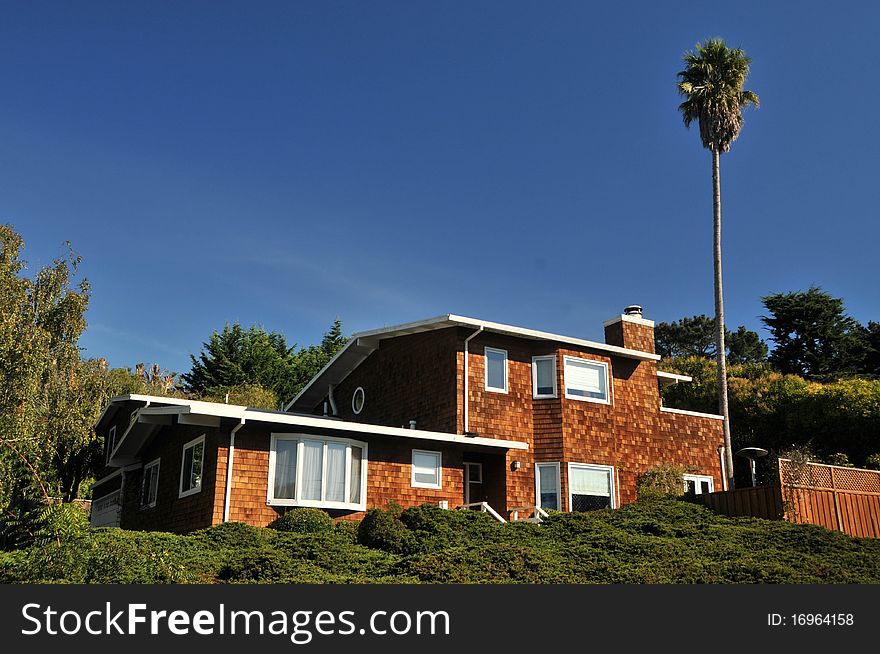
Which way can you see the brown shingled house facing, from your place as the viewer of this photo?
facing the viewer and to the right of the viewer

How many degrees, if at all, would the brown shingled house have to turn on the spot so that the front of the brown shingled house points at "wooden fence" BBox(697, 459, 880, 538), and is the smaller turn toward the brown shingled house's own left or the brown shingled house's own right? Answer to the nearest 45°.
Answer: approximately 45° to the brown shingled house's own left

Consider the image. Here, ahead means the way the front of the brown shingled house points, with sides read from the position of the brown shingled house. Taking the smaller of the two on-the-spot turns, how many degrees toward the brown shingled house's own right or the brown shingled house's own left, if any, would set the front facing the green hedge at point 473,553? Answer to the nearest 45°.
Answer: approximately 45° to the brown shingled house's own right

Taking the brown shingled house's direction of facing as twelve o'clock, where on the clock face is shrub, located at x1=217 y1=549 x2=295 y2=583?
The shrub is roughly at 2 o'clock from the brown shingled house.

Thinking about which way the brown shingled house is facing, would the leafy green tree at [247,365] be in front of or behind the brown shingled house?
behind

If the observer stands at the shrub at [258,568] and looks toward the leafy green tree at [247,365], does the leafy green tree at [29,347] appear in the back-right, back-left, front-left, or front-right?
front-left

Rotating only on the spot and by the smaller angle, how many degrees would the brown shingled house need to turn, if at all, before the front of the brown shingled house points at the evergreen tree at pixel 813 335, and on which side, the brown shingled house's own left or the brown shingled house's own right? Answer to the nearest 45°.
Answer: approximately 90° to the brown shingled house's own left

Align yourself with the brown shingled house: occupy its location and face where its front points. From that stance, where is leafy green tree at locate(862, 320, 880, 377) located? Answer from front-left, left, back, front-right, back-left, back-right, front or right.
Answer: left
